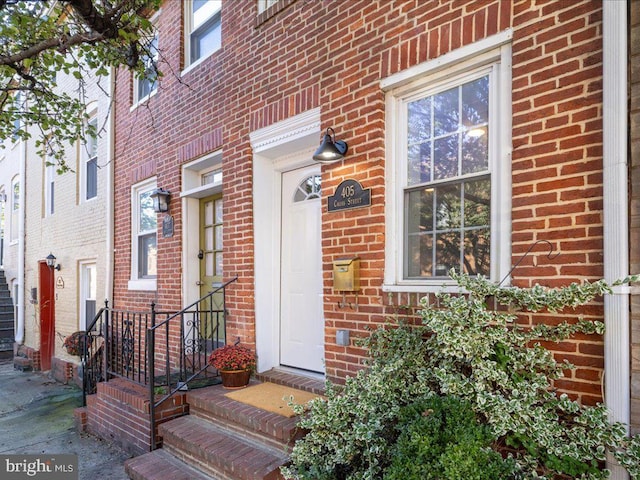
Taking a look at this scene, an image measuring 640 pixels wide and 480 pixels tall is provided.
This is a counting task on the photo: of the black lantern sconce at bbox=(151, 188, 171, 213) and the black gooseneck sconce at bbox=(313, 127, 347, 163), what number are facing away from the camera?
0

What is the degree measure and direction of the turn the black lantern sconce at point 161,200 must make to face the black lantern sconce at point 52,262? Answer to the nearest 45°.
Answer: approximately 90° to its right

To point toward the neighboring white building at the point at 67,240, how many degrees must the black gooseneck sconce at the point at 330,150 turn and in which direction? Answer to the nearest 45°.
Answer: approximately 90° to its right

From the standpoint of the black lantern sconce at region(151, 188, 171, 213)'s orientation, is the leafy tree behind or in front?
in front

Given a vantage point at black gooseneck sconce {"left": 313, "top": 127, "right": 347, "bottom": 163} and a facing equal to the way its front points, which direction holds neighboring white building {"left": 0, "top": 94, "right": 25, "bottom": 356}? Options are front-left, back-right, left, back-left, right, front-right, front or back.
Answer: right

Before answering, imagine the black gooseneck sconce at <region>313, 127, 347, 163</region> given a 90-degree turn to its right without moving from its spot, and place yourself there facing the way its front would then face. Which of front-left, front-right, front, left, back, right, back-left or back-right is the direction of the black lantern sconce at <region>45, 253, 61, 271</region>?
front

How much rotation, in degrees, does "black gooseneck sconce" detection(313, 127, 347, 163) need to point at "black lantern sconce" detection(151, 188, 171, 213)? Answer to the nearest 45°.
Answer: approximately 90° to its right

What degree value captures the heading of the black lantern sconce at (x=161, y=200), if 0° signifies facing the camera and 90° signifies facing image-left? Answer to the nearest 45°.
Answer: approximately 45°

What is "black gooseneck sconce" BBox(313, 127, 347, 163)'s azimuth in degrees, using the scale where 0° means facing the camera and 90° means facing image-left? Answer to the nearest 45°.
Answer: approximately 45°
